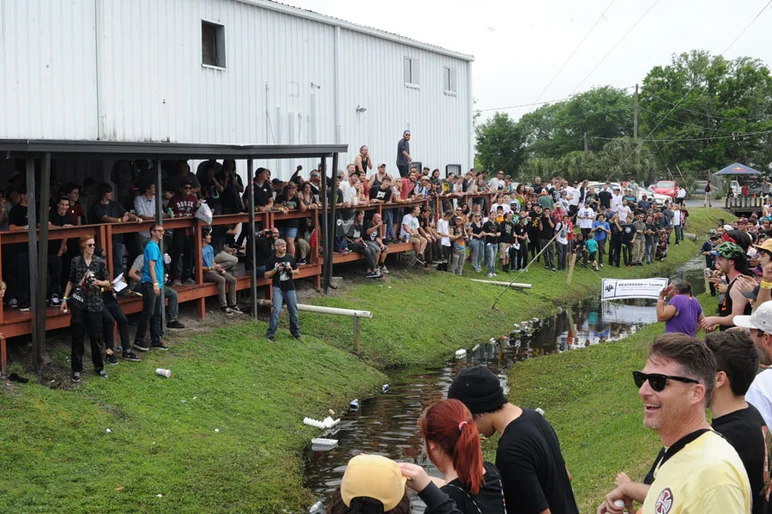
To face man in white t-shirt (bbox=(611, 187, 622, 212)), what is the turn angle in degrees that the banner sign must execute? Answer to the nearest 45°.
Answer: approximately 180°

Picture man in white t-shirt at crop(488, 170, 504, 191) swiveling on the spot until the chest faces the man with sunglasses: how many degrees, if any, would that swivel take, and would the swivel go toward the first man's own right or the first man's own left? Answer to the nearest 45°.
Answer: approximately 45° to the first man's own right

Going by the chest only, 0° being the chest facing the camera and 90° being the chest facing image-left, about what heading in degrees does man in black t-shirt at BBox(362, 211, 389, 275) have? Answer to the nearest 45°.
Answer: approximately 315°

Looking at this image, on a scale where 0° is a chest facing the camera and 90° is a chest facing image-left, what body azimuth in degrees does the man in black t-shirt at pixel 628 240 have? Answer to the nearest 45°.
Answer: approximately 45°

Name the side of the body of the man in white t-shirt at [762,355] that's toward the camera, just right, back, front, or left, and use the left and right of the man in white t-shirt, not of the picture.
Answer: left
